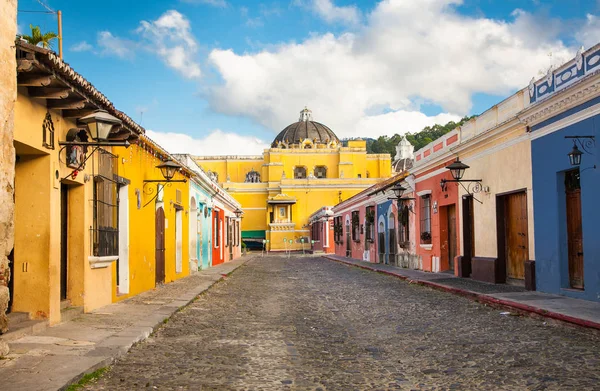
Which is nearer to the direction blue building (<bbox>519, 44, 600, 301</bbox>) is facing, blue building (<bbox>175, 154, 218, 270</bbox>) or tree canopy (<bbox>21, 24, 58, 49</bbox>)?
the tree canopy

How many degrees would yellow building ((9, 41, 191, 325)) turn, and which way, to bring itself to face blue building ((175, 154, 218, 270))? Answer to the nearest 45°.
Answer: approximately 135° to its left

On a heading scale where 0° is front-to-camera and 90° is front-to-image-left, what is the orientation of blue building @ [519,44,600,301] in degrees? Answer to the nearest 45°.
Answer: approximately 45°

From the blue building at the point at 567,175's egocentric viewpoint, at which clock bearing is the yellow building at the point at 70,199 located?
The yellow building is roughly at 12 o'clock from the blue building.

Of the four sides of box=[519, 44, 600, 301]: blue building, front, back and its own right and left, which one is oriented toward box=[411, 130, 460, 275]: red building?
right

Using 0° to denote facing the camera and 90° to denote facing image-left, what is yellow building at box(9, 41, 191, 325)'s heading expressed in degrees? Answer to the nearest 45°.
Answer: approximately 315°

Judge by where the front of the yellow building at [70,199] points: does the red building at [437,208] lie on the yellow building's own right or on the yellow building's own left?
on the yellow building's own left

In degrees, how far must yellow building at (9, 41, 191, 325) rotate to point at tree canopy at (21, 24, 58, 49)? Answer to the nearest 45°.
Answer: approximately 135° to its left

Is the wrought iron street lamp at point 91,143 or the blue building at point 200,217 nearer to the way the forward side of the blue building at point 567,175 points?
the wrought iron street lamp

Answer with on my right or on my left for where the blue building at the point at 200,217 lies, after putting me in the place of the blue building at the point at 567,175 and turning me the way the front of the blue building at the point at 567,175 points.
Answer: on my right

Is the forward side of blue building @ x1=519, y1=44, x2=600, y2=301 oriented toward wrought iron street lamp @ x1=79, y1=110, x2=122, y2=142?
yes

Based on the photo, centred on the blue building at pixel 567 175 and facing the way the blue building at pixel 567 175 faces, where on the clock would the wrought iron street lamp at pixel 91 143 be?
The wrought iron street lamp is roughly at 12 o'clock from the blue building.
